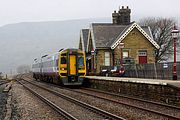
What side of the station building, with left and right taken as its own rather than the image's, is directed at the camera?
left

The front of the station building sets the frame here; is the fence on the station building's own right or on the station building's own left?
on the station building's own left
